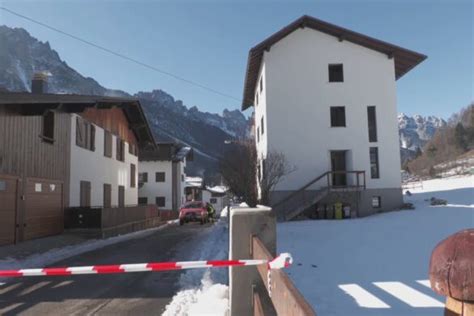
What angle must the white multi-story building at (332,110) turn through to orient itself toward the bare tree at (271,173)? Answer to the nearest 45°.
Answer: approximately 45° to its right

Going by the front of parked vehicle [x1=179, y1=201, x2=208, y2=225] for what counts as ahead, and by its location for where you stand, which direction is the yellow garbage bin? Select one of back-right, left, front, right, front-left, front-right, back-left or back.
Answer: front-left

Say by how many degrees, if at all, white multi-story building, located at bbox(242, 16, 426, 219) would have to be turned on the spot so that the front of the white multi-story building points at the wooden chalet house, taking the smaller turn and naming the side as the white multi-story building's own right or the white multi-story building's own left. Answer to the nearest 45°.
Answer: approximately 45° to the white multi-story building's own right

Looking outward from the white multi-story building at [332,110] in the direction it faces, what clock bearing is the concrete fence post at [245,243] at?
The concrete fence post is roughly at 12 o'clock from the white multi-story building.

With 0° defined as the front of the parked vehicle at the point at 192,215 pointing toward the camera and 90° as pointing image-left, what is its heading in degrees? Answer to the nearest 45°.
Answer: approximately 0°

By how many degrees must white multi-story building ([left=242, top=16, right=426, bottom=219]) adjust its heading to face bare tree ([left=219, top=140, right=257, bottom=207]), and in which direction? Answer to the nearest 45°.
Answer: approximately 45° to its right

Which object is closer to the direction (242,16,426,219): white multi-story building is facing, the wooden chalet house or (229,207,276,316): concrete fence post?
the concrete fence post

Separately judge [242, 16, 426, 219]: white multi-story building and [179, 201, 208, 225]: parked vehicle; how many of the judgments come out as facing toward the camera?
2

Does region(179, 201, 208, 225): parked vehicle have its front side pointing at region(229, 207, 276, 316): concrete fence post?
yes
